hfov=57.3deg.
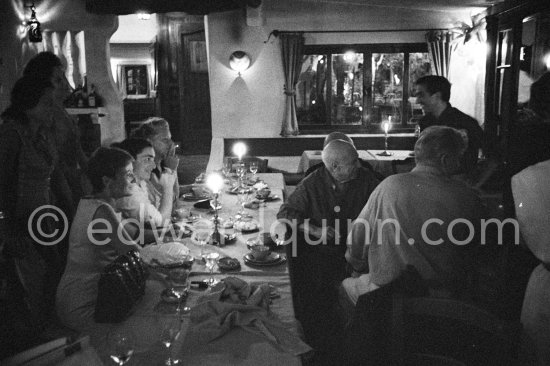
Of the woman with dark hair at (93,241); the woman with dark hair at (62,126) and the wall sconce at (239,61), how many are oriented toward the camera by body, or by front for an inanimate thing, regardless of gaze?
1

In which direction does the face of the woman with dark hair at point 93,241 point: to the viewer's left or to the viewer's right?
to the viewer's right

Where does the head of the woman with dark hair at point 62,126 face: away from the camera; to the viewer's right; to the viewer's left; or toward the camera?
to the viewer's right

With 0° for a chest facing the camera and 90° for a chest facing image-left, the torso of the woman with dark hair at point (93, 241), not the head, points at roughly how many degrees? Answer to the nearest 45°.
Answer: approximately 270°

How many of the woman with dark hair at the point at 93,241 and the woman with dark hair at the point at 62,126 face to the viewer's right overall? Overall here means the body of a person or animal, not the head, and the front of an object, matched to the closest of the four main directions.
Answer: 2

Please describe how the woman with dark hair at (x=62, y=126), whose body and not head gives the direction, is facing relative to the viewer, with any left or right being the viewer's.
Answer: facing to the right of the viewer

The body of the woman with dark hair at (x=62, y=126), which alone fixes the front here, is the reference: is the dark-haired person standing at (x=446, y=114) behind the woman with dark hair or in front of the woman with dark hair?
in front

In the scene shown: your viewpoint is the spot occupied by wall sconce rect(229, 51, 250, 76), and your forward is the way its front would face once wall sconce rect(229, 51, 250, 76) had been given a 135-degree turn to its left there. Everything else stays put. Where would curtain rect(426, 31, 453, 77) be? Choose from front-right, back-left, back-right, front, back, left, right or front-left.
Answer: front-right

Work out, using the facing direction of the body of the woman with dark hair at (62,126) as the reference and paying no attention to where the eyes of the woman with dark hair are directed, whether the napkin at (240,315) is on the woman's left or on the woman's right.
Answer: on the woman's right

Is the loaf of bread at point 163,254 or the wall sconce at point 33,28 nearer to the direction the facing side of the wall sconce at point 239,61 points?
the loaf of bread

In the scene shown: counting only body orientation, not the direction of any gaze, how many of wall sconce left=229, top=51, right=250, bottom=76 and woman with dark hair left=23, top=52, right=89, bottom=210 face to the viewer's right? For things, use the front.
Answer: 1

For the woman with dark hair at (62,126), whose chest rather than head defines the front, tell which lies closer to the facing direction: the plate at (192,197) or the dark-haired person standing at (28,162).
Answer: the plate

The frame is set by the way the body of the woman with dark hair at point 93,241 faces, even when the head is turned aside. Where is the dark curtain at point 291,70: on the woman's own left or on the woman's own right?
on the woman's own left

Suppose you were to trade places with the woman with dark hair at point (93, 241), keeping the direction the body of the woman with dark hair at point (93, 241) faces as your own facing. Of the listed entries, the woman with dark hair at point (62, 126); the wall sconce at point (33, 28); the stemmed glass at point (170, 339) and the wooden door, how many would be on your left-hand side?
3

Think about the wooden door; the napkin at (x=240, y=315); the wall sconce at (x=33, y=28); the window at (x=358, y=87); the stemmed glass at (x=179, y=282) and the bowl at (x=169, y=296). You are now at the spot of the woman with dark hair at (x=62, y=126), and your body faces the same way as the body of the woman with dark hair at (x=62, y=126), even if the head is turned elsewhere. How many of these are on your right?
3

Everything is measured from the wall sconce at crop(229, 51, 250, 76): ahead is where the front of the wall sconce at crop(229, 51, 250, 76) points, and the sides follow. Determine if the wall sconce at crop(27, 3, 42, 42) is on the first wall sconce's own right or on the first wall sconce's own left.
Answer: on the first wall sconce's own right

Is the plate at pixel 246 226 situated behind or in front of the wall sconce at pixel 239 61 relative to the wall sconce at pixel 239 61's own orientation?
in front

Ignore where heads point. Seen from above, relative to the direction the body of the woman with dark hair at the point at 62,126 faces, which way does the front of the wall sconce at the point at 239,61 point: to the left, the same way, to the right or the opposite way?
to the right
